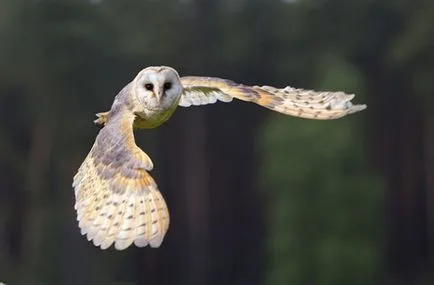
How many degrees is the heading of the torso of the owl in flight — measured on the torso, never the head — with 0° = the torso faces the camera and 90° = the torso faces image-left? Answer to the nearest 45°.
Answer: approximately 315°
